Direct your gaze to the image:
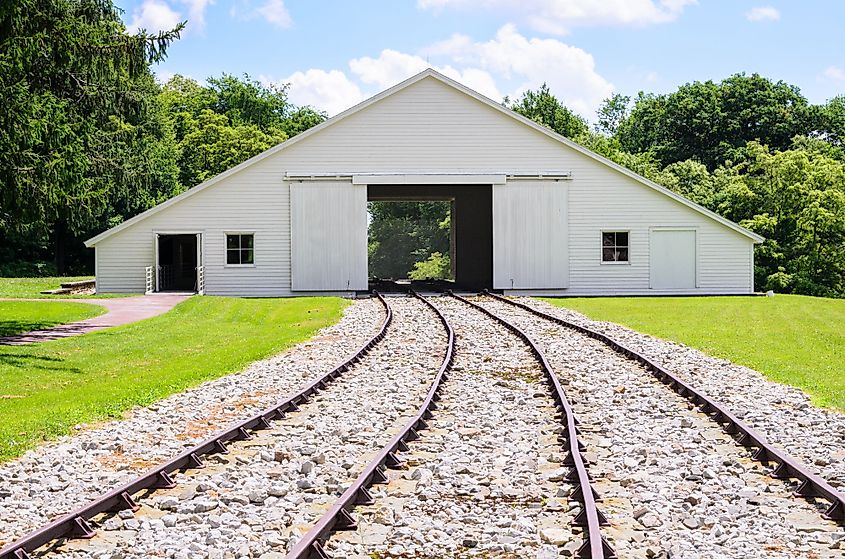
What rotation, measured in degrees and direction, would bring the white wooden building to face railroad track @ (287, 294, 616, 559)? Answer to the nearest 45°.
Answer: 0° — it already faces it

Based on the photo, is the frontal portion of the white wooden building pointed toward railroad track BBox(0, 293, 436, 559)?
yes

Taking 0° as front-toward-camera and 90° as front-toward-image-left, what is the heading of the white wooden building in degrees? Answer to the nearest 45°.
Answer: approximately 0°
